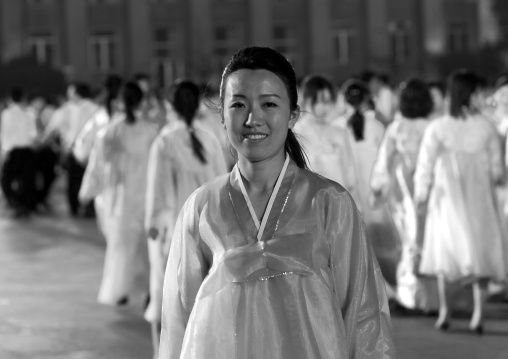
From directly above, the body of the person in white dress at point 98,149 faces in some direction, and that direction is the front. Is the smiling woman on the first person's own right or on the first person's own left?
on the first person's own right

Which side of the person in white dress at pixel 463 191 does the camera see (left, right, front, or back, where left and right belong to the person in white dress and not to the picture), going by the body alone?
back

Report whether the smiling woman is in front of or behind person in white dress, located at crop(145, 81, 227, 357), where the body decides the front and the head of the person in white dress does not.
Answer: behind

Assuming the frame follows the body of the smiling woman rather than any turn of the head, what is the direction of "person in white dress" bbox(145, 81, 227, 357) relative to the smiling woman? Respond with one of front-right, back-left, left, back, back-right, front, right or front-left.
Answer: back

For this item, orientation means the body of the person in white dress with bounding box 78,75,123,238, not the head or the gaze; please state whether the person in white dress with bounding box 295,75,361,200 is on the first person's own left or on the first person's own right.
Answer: on the first person's own right

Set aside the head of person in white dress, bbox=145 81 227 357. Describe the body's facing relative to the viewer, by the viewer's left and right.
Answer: facing away from the viewer

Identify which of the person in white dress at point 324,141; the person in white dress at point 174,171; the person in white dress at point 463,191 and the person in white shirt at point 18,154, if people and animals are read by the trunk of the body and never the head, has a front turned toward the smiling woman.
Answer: the person in white dress at point 324,141

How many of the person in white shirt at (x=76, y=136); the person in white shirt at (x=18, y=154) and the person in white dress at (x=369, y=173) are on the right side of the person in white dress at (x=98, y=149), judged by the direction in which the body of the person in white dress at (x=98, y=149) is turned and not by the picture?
1

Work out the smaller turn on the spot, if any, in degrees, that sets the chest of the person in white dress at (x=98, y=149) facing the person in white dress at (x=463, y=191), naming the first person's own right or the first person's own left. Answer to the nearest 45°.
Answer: approximately 90° to the first person's own right

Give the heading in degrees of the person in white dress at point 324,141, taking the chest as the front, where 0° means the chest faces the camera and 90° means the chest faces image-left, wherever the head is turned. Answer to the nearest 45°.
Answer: approximately 0°

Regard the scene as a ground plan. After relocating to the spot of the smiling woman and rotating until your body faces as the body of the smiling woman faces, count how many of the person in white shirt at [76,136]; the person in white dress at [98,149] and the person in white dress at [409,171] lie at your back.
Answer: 3

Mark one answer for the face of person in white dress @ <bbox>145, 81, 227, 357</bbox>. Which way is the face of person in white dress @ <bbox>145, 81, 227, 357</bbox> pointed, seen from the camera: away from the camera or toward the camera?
away from the camera

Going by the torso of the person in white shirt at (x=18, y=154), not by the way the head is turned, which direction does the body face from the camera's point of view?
away from the camera
